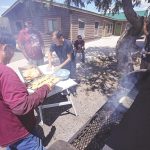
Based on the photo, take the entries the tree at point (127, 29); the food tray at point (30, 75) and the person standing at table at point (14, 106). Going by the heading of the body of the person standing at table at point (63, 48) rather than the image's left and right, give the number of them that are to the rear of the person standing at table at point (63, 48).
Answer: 1

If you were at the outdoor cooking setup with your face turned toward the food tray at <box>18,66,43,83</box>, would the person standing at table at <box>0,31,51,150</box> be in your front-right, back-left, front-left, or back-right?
front-left

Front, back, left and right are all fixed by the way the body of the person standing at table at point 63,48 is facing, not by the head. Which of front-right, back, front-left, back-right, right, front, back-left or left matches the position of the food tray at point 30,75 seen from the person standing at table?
front

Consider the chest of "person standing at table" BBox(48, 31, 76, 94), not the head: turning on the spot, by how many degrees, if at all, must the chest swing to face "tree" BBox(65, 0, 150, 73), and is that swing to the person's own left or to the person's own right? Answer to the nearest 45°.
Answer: approximately 180°

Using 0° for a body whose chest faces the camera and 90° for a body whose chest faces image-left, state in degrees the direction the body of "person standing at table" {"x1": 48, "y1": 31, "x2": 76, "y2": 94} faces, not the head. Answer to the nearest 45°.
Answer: approximately 45°

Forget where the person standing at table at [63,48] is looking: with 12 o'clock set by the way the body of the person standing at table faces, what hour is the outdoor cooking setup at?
The outdoor cooking setup is roughly at 10 o'clock from the person standing at table.

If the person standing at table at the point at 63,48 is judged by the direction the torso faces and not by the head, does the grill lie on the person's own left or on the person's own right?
on the person's own left

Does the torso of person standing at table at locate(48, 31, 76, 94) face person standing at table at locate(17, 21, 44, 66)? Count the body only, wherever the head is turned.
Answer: no

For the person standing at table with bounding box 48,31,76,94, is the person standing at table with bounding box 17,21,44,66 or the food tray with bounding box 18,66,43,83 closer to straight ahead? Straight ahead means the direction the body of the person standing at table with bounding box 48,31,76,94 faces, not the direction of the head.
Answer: the food tray

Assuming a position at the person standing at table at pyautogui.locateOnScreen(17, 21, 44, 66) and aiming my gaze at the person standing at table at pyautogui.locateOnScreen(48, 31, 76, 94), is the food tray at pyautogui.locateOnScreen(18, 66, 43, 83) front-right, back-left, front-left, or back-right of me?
front-right
